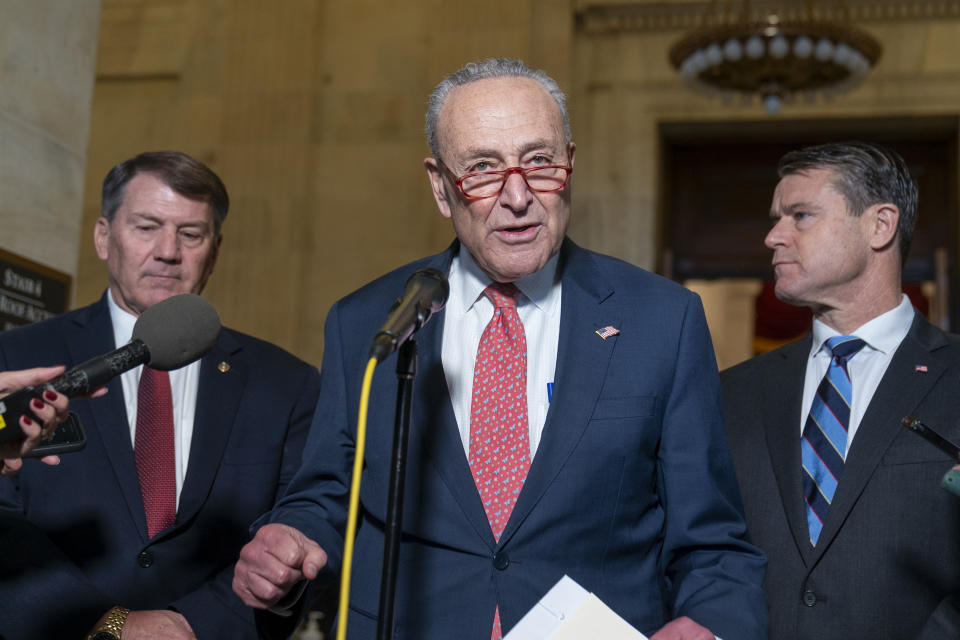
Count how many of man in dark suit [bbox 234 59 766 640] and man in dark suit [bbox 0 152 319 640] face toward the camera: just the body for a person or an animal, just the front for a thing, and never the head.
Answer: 2

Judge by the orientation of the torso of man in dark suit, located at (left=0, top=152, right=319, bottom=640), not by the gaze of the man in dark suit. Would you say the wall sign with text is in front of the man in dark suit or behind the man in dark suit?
behind

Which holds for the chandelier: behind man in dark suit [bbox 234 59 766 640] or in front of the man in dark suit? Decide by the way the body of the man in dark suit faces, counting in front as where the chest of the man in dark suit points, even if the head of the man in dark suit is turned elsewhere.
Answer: behind

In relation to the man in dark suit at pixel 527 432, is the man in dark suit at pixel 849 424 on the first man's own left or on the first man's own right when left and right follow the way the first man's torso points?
on the first man's own left

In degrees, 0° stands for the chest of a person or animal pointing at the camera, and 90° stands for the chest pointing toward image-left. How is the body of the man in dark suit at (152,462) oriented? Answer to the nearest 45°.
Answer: approximately 0°

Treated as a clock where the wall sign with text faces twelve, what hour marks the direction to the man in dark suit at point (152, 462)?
The man in dark suit is roughly at 1 o'clock from the wall sign with text.
